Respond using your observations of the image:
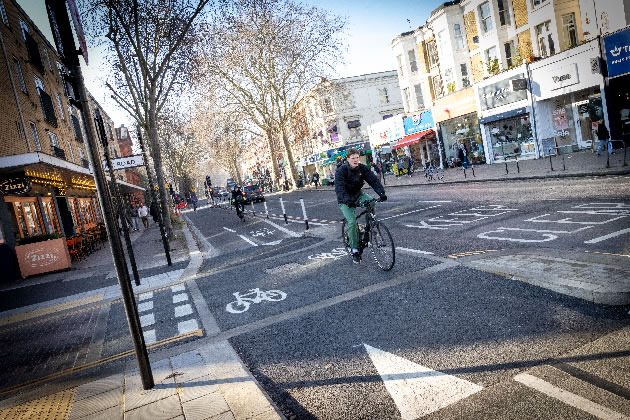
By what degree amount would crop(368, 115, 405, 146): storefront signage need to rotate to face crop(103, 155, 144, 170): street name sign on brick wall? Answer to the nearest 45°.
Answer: approximately 45° to its left

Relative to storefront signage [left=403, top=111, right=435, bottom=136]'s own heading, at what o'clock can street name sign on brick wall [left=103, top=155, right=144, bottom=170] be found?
The street name sign on brick wall is roughly at 11 o'clock from the storefront signage.

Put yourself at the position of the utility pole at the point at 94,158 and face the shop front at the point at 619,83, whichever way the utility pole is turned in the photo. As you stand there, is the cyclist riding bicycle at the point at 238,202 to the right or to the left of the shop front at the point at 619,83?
left

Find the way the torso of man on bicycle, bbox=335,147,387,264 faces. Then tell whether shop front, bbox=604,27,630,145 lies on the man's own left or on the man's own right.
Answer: on the man's own left

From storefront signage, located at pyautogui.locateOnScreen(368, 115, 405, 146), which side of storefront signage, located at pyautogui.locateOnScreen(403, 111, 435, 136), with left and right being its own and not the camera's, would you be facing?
right

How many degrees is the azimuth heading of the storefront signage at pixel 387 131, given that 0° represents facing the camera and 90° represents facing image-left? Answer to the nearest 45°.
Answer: approximately 45°

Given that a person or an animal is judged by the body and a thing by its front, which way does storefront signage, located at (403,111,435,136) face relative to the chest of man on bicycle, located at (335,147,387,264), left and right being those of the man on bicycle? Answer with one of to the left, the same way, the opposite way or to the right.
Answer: to the right

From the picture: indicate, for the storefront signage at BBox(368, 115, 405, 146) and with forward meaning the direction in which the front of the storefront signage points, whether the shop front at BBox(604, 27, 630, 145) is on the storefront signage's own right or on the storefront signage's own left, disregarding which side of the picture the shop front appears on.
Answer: on the storefront signage's own left

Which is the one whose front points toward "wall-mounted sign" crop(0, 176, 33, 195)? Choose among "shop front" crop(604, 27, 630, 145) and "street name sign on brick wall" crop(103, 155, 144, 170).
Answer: the shop front

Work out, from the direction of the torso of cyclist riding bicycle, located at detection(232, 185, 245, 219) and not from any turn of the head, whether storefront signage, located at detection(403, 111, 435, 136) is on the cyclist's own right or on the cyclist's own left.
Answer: on the cyclist's own left

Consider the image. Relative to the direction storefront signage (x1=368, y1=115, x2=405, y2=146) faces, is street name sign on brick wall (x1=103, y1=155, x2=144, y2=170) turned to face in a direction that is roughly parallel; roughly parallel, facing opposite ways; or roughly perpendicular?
roughly perpendicular

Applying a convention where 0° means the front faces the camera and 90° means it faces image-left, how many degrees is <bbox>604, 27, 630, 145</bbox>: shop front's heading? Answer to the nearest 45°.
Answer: approximately 45°

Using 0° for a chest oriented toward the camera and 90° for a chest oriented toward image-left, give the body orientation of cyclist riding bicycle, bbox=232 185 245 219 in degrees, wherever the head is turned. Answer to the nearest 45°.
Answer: approximately 0°

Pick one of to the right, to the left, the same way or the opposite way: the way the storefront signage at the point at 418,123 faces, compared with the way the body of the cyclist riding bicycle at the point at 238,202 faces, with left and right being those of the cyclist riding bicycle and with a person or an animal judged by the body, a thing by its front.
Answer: to the right
